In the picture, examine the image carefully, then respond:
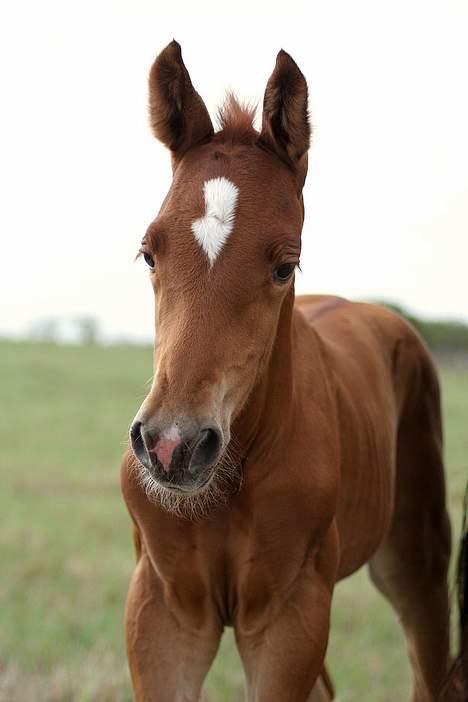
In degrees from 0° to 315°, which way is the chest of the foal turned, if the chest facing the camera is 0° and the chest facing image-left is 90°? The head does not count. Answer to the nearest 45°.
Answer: approximately 45°
